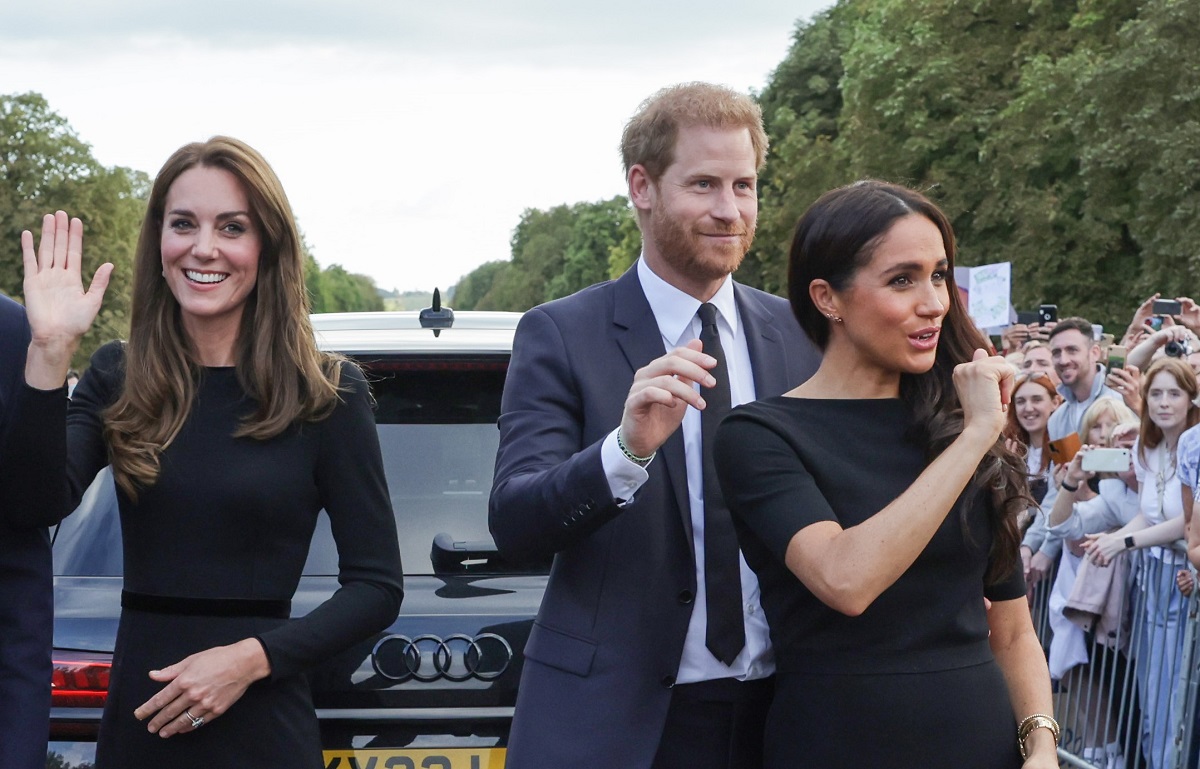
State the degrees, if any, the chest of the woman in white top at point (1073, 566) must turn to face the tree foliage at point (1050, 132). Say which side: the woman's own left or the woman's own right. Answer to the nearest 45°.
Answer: approximately 135° to the woman's own right

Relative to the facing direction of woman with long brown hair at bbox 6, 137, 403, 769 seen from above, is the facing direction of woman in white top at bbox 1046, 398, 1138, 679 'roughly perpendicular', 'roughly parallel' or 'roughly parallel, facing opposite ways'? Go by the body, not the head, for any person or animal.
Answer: roughly perpendicular

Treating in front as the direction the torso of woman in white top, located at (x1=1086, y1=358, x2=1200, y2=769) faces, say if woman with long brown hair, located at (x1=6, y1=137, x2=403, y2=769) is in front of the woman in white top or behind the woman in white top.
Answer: in front

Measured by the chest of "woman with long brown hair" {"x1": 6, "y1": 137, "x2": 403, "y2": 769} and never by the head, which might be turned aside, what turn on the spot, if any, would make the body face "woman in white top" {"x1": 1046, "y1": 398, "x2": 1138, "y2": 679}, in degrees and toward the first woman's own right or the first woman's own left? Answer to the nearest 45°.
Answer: approximately 135° to the first woman's own left

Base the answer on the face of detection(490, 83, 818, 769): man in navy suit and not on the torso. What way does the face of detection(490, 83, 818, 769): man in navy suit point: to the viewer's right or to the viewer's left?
to the viewer's right

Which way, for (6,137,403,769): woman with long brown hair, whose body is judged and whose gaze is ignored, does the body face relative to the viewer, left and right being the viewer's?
facing the viewer

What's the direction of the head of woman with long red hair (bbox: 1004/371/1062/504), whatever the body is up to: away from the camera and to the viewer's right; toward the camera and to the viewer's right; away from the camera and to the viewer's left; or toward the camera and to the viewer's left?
toward the camera and to the viewer's left

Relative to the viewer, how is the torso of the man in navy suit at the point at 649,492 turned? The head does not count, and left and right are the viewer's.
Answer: facing the viewer and to the right of the viewer

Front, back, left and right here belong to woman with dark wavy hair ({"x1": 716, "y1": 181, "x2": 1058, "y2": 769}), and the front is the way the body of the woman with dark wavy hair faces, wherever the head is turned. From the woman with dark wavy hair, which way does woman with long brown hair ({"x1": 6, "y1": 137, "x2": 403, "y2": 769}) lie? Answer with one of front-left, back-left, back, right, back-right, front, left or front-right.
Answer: back-right

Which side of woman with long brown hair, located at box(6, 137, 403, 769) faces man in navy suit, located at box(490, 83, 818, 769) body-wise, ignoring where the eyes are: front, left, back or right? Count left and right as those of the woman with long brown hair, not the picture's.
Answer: left

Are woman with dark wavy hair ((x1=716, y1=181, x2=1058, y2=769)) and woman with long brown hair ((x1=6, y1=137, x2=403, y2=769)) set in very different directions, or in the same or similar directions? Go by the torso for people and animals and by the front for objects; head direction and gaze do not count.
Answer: same or similar directions

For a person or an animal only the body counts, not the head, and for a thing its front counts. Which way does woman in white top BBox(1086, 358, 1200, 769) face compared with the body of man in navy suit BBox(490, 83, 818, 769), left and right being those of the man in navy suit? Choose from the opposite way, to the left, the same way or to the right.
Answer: to the right
